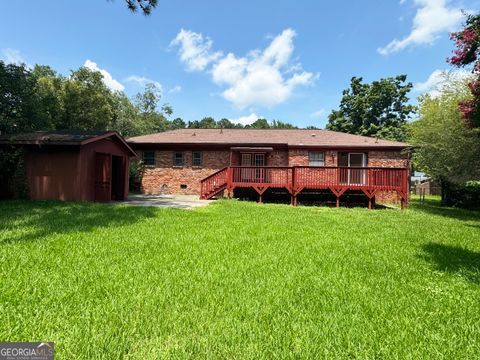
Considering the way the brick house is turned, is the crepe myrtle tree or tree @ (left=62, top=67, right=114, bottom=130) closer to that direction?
the tree

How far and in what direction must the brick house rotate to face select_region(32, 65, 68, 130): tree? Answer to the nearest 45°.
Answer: approximately 90° to its left

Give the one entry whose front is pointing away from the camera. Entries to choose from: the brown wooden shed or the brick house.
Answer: the brick house

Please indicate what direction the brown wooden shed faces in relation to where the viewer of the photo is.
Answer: facing the viewer and to the right of the viewer

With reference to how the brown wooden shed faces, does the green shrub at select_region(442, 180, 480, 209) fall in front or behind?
in front

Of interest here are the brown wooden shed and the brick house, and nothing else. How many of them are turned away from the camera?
1

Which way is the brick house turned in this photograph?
away from the camera

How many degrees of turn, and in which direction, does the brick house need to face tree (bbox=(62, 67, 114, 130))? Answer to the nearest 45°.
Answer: approximately 90° to its left

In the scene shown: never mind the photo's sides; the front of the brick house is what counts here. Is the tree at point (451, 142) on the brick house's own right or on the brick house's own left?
on the brick house's own right
